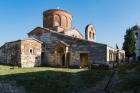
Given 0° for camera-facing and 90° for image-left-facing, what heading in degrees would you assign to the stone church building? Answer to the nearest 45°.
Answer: approximately 315°

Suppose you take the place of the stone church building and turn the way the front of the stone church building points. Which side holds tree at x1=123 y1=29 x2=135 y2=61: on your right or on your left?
on your left
